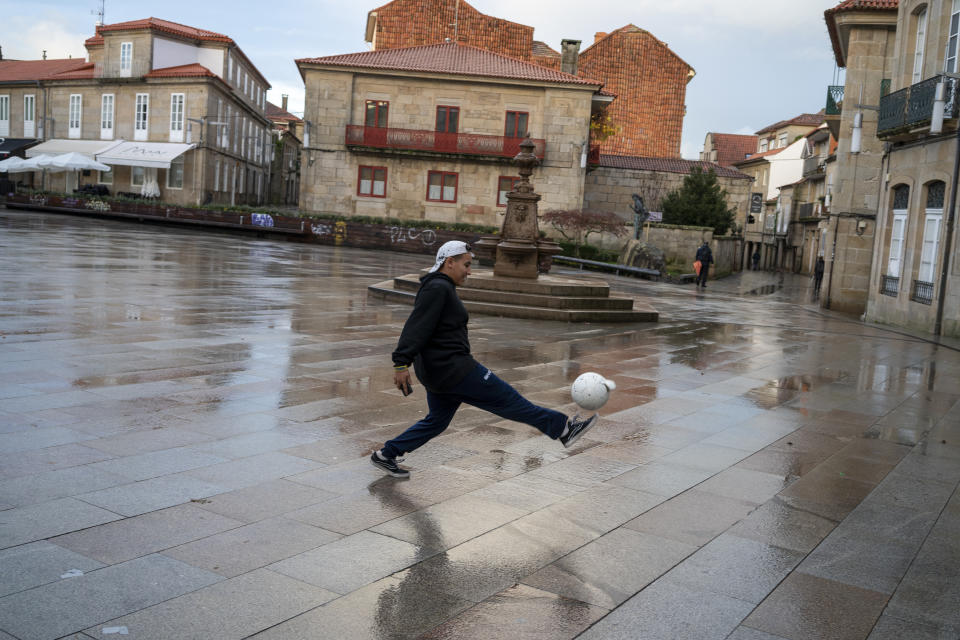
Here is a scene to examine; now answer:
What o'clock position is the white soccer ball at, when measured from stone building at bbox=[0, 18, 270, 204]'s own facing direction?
The white soccer ball is roughly at 12 o'clock from the stone building.

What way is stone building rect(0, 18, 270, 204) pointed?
toward the camera

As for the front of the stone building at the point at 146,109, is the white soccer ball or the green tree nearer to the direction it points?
the white soccer ball

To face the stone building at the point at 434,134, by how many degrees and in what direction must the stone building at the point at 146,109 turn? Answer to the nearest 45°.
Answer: approximately 45° to its left

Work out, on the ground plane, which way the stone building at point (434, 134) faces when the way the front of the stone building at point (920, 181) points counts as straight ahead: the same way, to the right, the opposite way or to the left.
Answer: to the left

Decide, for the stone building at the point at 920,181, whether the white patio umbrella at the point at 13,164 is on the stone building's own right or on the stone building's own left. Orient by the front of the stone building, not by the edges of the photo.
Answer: on the stone building's own right

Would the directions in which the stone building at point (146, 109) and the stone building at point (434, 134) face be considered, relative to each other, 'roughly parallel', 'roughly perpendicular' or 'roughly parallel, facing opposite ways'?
roughly parallel

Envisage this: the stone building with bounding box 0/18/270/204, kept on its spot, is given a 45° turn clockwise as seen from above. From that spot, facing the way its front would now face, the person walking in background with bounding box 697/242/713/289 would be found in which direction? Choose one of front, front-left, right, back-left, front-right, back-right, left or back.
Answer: left

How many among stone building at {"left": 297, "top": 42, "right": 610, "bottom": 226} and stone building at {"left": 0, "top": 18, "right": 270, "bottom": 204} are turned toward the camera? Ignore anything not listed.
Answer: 2

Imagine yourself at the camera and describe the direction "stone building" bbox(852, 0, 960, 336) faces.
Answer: facing the viewer and to the left of the viewer

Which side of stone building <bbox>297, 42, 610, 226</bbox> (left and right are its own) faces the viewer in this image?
front

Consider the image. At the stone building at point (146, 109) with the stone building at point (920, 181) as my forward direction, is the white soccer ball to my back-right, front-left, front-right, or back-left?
front-right

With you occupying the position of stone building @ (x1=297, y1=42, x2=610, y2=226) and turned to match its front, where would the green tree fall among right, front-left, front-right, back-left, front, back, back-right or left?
left

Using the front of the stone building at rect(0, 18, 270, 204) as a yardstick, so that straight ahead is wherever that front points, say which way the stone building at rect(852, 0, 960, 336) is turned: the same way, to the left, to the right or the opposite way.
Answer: to the right
